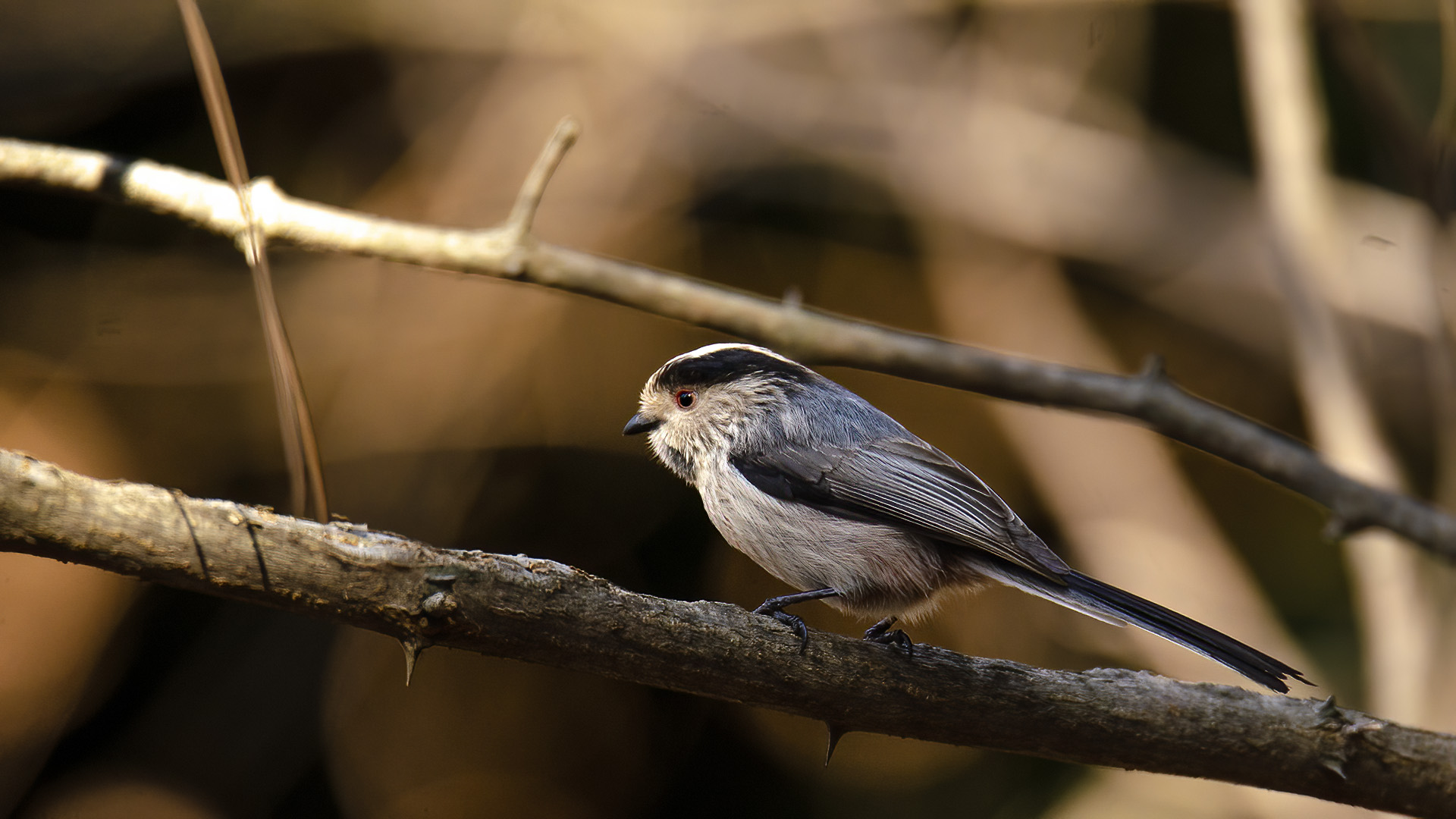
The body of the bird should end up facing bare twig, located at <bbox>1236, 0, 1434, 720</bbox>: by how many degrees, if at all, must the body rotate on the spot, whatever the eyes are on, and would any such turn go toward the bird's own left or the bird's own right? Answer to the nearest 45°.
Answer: approximately 135° to the bird's own right

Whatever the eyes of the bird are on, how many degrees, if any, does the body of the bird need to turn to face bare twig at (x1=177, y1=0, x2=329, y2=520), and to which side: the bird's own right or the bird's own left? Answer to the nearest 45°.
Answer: approximately 45° to the bird's own left

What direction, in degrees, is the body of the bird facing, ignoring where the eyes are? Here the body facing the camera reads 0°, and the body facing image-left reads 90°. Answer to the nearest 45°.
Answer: approximately 90°
